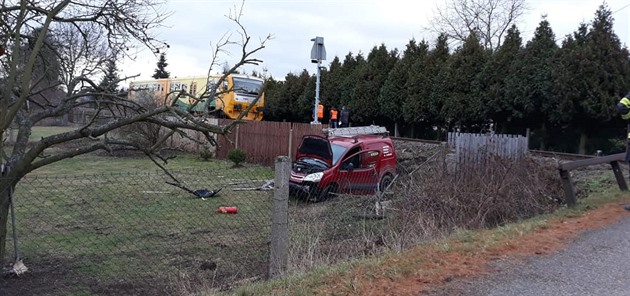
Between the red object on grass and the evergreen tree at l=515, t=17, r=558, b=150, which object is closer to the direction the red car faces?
the red object on grass

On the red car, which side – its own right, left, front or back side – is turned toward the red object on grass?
front

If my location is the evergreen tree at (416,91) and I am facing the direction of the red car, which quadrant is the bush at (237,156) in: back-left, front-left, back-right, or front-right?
front-right

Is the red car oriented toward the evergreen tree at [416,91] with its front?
no

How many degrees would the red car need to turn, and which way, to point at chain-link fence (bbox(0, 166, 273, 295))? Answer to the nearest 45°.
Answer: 0° — it already faces it

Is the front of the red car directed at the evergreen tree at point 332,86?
no

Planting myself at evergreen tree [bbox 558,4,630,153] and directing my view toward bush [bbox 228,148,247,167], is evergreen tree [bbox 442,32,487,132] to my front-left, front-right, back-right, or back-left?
front-right

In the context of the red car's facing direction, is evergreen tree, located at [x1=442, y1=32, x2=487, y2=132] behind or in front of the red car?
behind

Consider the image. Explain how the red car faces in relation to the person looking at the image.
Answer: facing the viewer and to the left of the viewer

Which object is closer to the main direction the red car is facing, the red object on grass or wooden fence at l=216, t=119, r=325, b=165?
the red object on grass

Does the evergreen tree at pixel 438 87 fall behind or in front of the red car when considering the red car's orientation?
behind

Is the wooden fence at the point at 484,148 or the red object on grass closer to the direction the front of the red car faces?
the red object on grass

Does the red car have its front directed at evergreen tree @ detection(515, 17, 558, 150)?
no

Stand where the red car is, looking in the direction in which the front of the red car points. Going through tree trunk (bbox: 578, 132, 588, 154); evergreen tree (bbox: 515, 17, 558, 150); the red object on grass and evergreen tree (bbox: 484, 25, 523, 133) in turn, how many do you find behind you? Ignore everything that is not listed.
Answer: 3

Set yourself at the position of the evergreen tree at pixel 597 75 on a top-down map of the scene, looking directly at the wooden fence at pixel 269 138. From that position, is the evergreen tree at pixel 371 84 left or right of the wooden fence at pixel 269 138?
right
